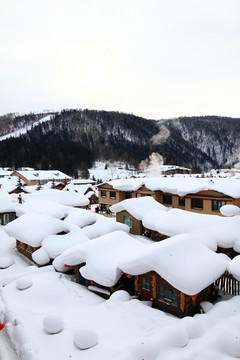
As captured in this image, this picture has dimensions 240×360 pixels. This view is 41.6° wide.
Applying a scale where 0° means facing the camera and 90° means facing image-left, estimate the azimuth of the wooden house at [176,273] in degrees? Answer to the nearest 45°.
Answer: approximately 45°

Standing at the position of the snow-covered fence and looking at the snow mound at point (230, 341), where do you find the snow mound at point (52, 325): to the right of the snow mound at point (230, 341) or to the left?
right

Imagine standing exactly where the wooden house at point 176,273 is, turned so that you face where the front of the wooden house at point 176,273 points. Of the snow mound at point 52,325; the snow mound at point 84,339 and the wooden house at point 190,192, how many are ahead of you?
2

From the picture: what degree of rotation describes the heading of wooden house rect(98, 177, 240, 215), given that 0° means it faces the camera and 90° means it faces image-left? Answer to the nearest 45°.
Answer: approximately 45°

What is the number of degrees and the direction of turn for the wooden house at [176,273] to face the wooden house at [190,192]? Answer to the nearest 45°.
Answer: approximately 135° to its right

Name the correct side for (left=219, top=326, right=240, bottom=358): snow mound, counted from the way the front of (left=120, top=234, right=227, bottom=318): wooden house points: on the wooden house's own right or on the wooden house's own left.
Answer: on the wooden house's own left

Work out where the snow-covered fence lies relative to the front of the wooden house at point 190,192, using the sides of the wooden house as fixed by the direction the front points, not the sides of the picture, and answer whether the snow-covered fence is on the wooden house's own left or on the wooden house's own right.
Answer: on the wooden house's own left

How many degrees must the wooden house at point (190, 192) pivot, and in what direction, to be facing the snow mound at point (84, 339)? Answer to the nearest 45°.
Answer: approximately 45° to its left
